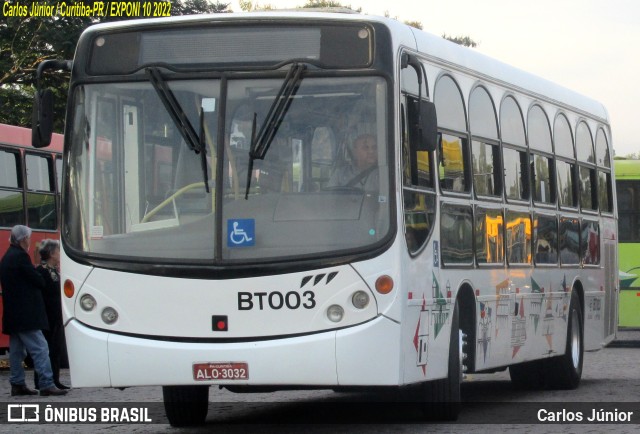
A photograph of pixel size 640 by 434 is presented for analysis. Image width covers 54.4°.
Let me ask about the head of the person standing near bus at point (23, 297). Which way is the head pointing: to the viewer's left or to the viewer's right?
to the viewer's right

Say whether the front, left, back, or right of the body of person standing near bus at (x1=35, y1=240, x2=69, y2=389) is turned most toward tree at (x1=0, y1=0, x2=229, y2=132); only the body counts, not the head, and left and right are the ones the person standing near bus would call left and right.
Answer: left

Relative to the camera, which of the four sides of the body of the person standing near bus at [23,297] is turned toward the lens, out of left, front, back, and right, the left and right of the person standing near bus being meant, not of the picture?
right

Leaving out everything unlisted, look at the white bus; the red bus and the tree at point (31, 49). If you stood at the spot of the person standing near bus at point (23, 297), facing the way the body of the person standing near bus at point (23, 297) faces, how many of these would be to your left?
2

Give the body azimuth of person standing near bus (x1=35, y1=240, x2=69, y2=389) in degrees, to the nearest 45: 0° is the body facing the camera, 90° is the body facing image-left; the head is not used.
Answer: approximately 270°

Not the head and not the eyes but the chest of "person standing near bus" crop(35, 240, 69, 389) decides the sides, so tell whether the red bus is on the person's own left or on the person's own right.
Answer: on the person's own left
